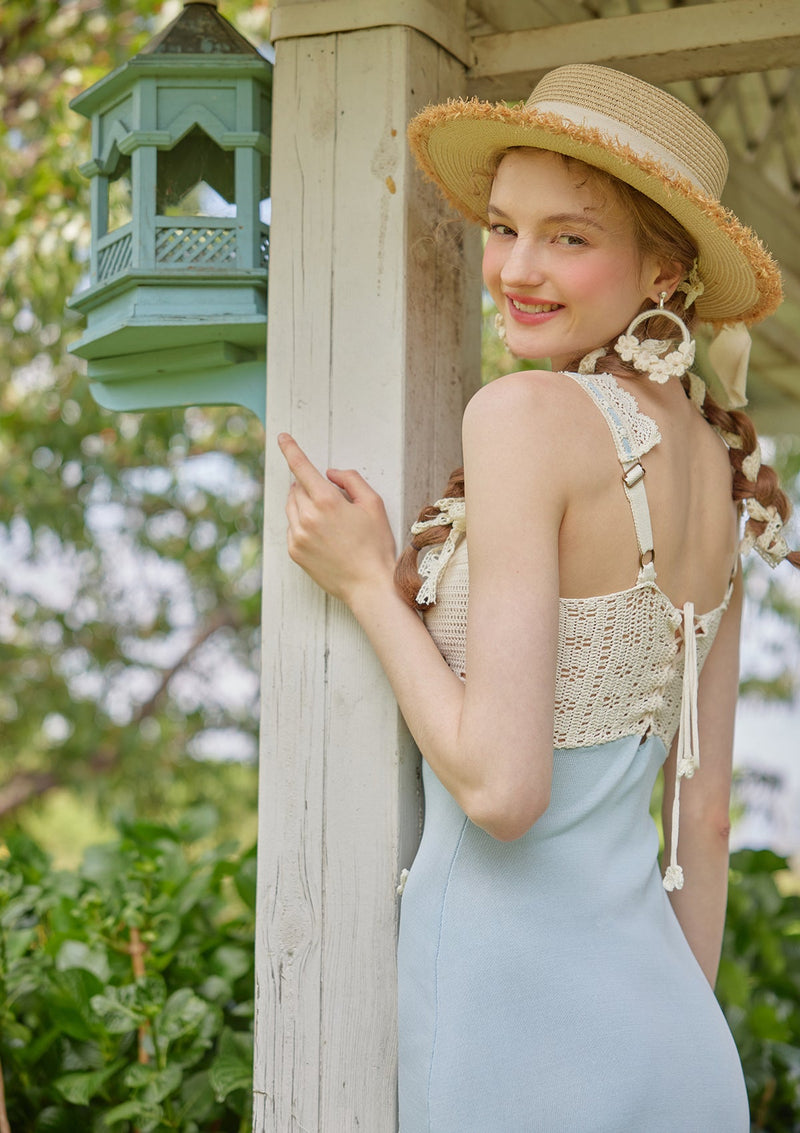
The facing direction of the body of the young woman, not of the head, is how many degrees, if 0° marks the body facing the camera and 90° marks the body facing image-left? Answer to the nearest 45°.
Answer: approximately 135°
